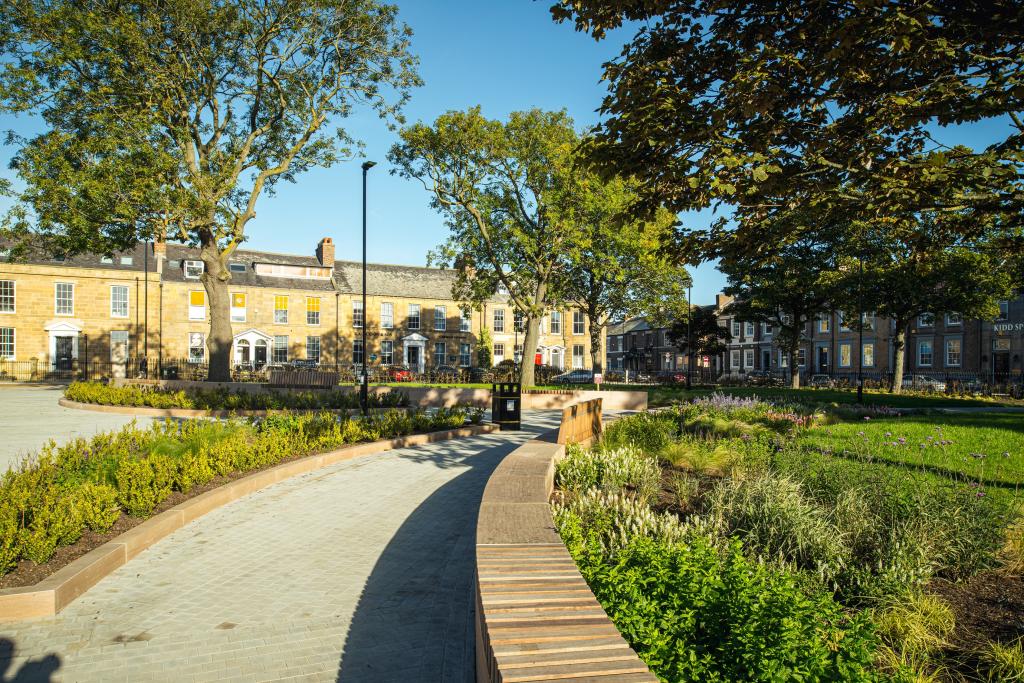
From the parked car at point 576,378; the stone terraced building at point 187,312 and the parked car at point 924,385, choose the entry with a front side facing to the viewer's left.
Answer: the parked car at point 576,378

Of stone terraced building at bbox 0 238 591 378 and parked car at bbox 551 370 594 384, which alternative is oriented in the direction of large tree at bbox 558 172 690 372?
the stone terraced building

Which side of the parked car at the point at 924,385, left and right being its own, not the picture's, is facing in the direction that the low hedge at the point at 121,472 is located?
right

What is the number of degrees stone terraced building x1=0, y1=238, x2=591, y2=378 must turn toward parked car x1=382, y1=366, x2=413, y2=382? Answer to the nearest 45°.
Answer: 0° — it already faces it

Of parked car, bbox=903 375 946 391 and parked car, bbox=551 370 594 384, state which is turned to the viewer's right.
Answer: parked car, bbox=903 375 946 391

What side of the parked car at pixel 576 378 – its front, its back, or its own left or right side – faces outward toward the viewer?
left

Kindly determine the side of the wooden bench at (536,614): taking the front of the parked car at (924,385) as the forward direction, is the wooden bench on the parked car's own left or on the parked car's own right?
on the parked car's own right

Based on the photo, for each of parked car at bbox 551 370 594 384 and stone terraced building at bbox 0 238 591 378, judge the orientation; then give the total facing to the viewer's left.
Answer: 1
